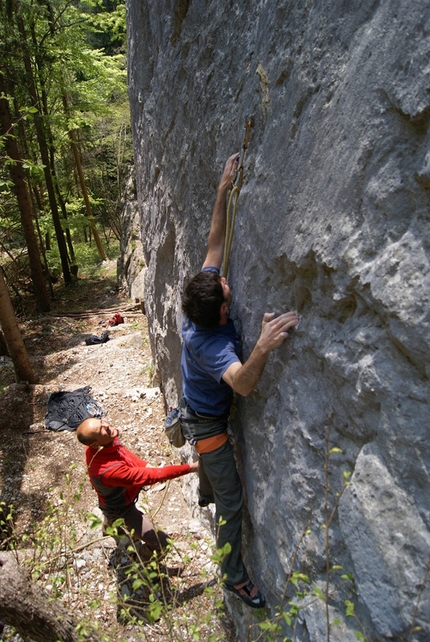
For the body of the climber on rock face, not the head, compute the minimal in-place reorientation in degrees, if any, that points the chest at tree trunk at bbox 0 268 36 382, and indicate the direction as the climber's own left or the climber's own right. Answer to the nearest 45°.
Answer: approximately 90° to the climber's own left

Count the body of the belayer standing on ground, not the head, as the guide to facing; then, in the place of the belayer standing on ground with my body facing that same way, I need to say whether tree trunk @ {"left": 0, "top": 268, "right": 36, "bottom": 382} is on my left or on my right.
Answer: on my left

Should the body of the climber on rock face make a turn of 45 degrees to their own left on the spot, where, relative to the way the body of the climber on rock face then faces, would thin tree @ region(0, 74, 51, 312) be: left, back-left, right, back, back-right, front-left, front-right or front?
front-left

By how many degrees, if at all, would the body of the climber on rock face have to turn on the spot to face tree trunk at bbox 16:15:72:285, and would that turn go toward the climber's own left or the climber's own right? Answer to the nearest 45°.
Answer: approximately 90° to the climber's own left

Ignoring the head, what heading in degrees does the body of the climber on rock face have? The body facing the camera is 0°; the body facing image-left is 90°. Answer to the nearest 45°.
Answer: approximately 225°

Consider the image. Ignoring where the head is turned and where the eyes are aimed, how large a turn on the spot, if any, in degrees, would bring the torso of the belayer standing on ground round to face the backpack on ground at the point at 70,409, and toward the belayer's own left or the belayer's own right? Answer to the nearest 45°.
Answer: approximately 90° to the belayer's own left

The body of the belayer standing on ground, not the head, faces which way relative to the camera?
to the viewer's right

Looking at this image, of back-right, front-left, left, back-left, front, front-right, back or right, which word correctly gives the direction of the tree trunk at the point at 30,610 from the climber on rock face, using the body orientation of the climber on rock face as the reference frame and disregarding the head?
back

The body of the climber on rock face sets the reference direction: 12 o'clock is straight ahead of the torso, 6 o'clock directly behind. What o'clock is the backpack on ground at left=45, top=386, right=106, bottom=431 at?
The backpack on ground is roughly at 9 o'clock from the climber on rock face.
